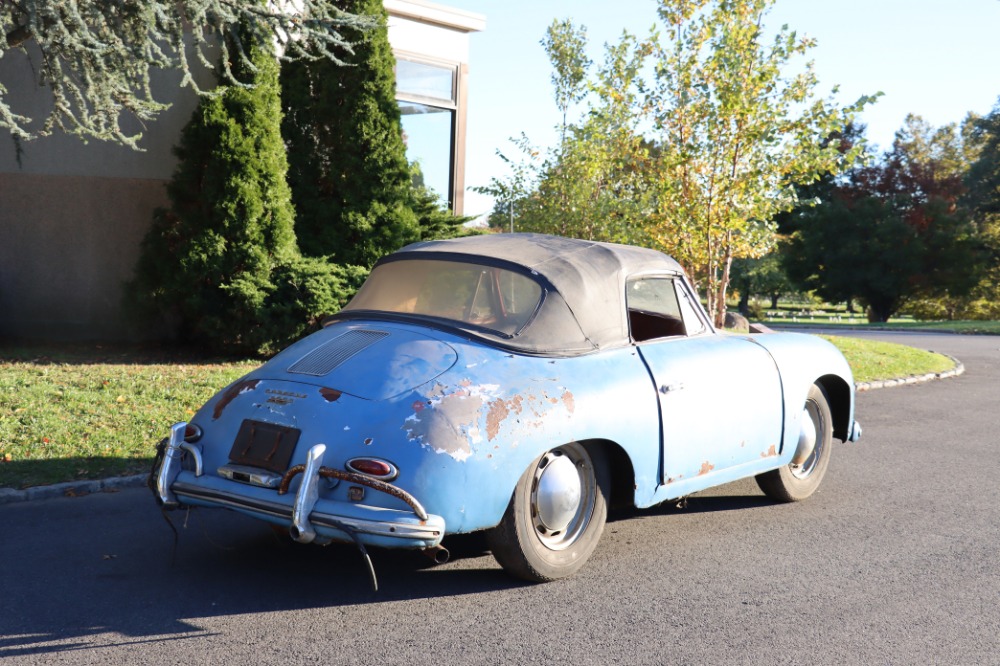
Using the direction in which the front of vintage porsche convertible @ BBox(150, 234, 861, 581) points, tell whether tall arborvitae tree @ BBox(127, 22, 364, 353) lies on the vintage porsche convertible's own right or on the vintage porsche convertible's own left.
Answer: on the vintage porsche convertible's own left

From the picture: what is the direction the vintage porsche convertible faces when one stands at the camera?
facing away from the viewer and to the right of the viewer
